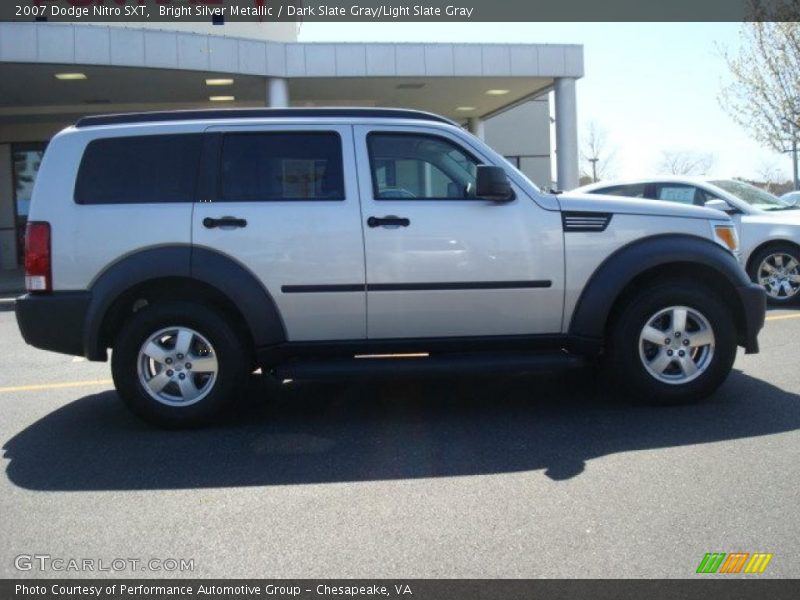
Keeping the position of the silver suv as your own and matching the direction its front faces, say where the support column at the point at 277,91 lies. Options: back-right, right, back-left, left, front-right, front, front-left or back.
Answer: left

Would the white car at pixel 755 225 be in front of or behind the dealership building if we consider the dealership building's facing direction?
in front

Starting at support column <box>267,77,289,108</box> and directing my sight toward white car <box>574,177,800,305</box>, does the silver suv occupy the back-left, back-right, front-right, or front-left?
front-right

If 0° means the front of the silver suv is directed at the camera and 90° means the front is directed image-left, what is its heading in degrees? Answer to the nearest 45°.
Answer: approximately 270°

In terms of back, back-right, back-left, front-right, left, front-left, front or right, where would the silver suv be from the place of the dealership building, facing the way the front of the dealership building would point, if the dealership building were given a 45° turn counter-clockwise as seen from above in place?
front-right

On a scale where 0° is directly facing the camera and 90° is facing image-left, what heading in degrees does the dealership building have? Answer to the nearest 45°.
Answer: approximately 0°

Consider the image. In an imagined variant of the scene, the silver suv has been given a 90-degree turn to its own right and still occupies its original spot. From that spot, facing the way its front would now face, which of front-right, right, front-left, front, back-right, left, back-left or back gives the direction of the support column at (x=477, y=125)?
back
